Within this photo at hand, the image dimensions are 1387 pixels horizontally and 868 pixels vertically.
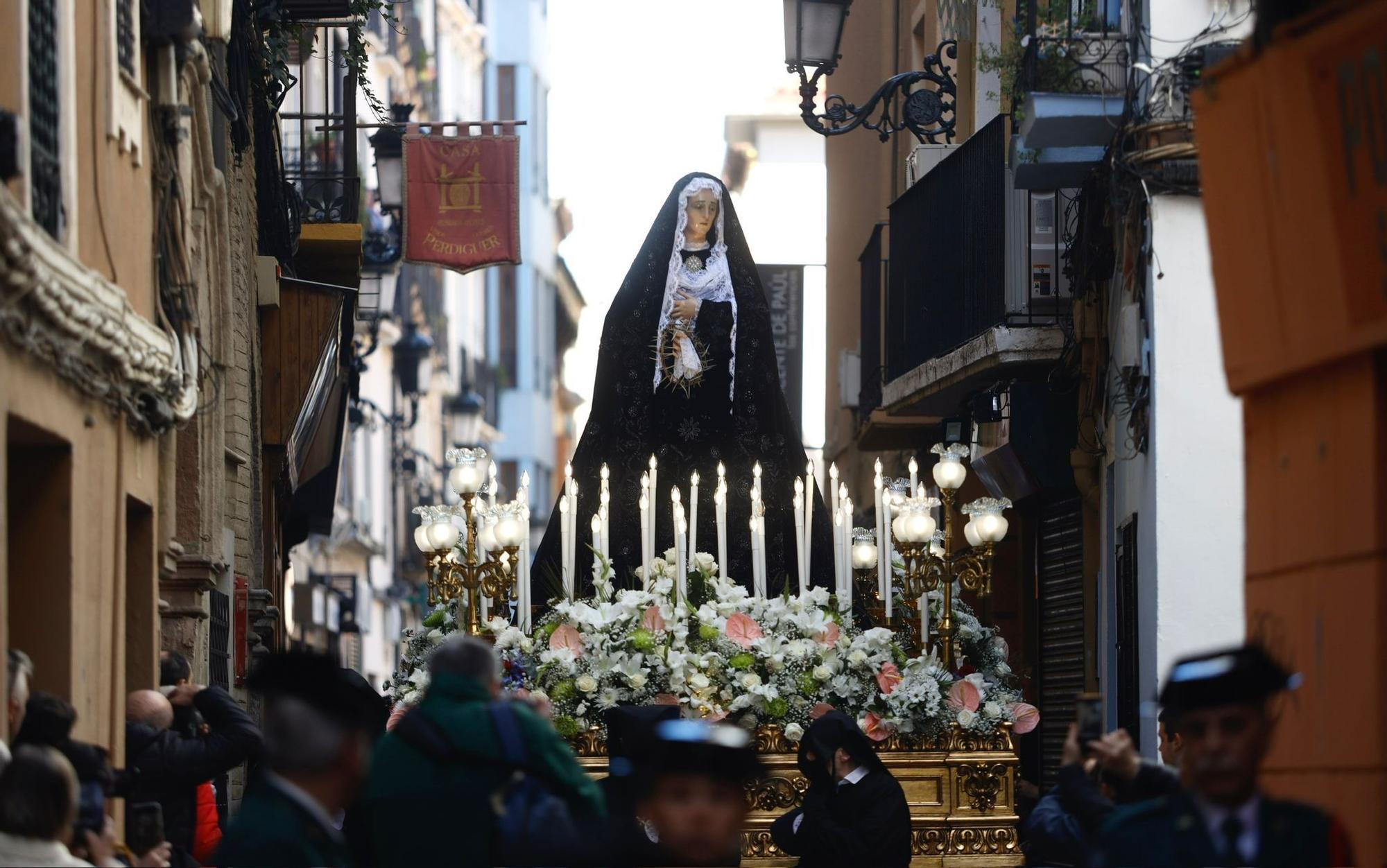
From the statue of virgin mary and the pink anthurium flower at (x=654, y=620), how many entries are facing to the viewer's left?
0

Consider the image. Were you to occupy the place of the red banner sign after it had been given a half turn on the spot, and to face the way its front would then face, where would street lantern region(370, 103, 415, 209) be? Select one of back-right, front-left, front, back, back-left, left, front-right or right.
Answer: front-left

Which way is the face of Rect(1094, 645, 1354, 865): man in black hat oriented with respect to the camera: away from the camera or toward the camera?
toward the camera

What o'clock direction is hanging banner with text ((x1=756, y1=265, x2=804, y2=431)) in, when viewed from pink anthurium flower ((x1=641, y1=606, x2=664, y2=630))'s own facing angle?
The hanging banner with text is roughly at 6 o'clock from the pink anthurium flower.

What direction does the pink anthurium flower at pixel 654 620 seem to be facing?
toward the camera

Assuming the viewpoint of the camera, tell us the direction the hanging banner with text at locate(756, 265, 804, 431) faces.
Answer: facing the viewer

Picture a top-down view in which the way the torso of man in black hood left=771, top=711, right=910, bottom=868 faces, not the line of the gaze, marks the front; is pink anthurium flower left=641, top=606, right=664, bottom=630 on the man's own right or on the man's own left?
on the man's own right

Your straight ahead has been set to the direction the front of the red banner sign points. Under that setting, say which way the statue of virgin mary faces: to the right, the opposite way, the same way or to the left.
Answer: the same way

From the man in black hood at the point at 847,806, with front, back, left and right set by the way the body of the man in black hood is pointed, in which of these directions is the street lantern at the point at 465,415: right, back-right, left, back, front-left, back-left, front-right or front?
right
